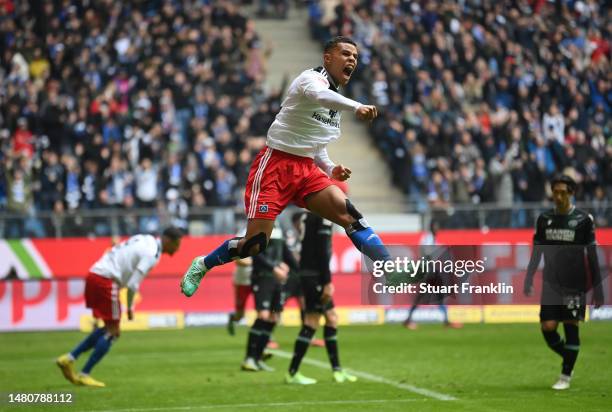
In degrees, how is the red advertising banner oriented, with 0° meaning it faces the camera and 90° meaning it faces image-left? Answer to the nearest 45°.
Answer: approximately 0°

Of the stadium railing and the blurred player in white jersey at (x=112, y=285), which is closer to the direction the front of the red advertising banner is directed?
the blurred player in white jersey

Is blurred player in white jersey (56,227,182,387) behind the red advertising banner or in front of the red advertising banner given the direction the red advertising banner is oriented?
in front
